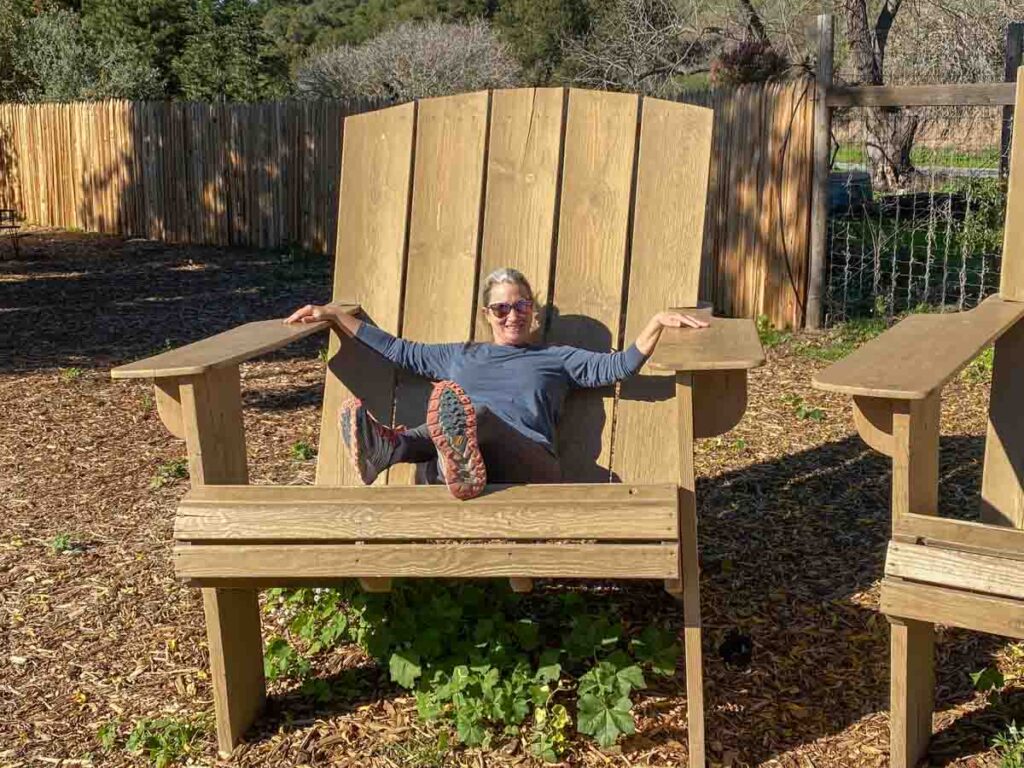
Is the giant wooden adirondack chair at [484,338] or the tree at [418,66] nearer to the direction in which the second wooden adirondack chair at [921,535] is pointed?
the giant wooden adirondack chair

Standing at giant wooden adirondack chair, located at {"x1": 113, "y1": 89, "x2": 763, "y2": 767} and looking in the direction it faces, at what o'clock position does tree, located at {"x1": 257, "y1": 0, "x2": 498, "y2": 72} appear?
The tree is roughly at 6 o'clock from the giant wooden adirondack chair.

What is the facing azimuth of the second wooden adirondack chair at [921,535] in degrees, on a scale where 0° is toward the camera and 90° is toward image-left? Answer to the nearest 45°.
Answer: approximately 45°

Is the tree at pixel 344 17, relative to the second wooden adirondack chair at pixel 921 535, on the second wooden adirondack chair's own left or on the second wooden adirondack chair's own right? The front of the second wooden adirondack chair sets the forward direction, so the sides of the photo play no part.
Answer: on the second wooden adirondack chair's own right

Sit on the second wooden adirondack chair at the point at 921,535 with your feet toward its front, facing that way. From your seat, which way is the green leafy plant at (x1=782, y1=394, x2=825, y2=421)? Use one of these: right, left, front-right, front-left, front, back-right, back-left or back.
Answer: back-right

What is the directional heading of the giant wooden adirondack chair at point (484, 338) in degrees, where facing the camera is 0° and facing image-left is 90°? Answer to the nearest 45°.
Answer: approximately 0°

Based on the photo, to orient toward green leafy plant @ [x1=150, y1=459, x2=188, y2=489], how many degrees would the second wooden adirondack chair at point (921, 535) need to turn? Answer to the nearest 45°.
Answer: approximately 90° to its right

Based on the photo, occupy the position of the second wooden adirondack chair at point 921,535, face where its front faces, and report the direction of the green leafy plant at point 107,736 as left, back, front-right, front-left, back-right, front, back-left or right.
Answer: front-right

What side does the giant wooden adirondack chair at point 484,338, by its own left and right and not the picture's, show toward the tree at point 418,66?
back

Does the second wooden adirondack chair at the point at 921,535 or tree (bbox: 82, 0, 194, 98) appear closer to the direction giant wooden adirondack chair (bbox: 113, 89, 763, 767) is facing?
the second wooden adirondack chair

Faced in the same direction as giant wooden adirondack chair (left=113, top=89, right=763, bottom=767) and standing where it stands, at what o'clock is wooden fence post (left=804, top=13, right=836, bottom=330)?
The wooden fence post is roughly at 7 o'clock from the giant wooden adirondack chair.
